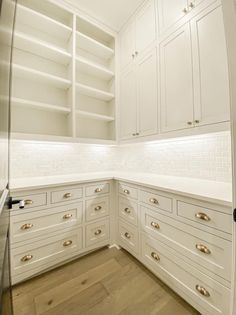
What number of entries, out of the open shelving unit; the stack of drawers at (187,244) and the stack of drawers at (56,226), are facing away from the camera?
0

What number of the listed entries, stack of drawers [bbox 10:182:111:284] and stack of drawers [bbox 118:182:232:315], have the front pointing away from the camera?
0

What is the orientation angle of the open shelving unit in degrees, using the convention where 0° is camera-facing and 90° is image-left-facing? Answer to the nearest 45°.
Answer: approximately 315°

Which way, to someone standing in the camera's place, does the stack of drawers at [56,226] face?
facing the viewer and to the right of the viewer

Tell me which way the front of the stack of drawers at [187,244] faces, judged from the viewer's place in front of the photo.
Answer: facing the viewer and to the left of the viewer

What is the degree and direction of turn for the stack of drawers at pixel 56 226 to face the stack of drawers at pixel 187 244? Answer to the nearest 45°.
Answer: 0° — it already faces it

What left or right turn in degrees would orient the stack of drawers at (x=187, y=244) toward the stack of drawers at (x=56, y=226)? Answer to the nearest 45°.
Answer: approximately 45° to its right

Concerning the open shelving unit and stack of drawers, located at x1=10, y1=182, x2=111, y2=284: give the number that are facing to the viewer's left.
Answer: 0
